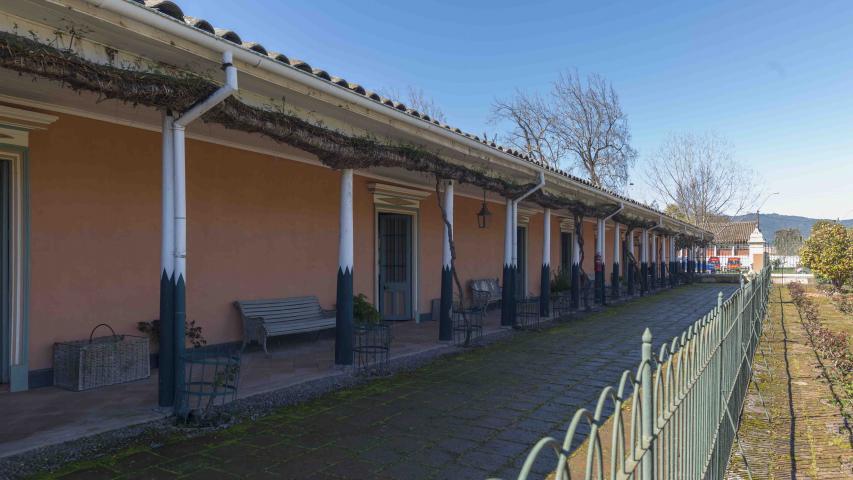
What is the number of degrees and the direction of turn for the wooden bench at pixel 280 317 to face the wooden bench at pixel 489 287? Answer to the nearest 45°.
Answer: approximately 90° to its left

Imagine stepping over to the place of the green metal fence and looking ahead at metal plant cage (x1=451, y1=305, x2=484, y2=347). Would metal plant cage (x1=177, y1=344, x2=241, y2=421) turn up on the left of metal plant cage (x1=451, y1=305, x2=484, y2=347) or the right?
left

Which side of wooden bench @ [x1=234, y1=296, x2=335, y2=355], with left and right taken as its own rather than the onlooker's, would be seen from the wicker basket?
right

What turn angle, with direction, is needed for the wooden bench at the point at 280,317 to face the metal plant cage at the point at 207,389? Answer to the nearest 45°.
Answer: approximately 45° to its right

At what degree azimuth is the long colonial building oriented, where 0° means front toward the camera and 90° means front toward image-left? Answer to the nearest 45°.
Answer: approximately 315°

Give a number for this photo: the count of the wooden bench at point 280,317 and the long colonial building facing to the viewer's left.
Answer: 0

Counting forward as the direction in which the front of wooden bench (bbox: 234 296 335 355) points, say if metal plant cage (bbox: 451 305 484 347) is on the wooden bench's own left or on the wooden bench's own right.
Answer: on the wooden bench's own left

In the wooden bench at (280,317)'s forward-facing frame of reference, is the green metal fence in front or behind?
in front
